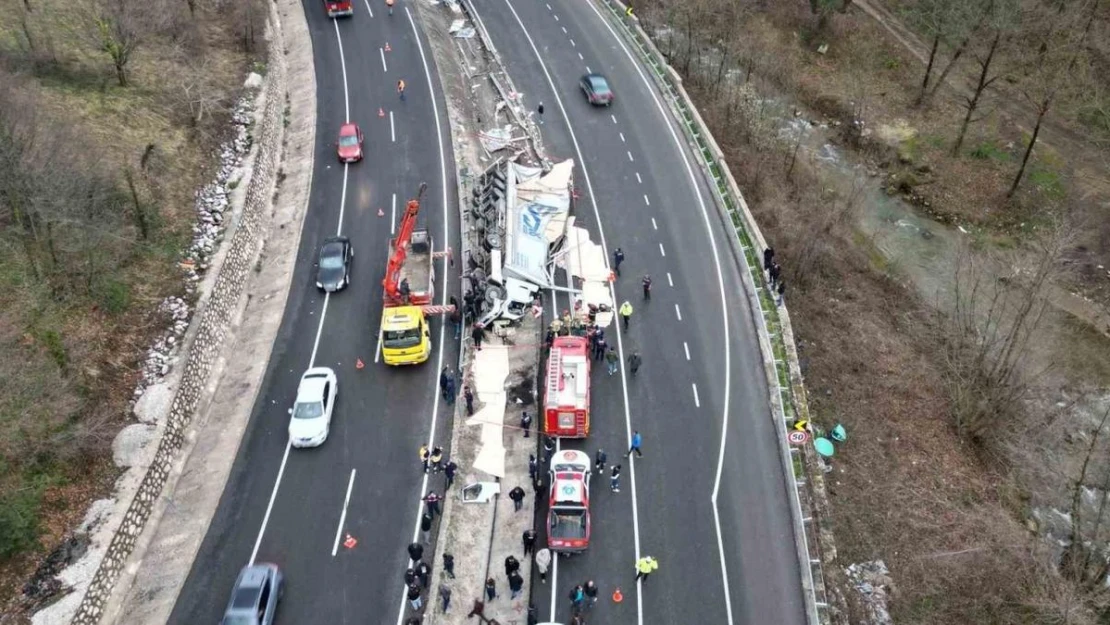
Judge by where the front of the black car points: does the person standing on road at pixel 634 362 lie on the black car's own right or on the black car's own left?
on the black car's own left

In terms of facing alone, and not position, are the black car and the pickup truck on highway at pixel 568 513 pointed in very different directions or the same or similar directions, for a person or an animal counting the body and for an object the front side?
very different directions

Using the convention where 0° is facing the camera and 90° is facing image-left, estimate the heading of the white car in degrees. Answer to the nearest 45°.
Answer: approximately 0°

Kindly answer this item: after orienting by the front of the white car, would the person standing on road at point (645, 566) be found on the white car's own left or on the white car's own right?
on the white car's own left

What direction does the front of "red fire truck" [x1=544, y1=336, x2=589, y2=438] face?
away from the camera

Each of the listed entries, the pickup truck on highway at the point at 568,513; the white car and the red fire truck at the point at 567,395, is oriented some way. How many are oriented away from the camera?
2

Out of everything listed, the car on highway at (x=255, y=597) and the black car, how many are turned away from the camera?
0

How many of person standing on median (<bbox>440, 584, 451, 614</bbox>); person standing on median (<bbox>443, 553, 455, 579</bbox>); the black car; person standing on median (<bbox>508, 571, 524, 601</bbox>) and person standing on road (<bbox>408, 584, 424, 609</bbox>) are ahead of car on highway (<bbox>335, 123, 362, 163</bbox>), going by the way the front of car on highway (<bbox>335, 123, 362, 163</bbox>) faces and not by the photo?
5

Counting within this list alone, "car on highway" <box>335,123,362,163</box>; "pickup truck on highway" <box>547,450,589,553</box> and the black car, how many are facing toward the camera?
2

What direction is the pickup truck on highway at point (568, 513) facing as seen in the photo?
away from the camera

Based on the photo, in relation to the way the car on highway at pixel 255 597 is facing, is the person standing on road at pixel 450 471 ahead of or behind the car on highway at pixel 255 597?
behind

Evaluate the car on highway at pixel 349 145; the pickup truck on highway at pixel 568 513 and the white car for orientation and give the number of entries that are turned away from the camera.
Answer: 1

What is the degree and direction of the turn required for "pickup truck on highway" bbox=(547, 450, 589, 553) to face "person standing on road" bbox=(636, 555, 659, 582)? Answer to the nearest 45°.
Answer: approximately 90° to its right

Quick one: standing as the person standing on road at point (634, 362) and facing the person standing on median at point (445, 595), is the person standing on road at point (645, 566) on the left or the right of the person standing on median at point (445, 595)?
left

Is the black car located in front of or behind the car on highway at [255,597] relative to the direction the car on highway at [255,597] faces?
behind

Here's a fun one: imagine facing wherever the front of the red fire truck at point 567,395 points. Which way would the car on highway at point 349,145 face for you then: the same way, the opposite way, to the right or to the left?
the opposite way

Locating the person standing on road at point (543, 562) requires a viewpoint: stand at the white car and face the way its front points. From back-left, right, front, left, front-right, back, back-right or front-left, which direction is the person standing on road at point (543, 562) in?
front-left

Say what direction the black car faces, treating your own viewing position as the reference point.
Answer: facing the viewer
